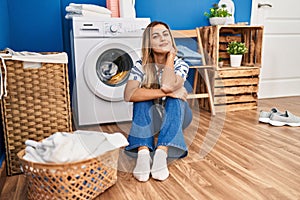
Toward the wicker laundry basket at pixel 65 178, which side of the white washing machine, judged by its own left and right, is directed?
front

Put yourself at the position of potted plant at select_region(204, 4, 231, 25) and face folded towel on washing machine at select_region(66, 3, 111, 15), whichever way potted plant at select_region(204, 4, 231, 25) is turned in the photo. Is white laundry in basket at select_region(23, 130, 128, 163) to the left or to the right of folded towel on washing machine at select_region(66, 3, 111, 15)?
left

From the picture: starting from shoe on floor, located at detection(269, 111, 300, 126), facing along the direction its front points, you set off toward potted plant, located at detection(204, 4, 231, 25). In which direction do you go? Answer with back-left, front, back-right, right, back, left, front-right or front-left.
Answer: back-left

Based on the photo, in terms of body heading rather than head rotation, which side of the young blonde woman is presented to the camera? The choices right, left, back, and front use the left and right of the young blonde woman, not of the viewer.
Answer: front

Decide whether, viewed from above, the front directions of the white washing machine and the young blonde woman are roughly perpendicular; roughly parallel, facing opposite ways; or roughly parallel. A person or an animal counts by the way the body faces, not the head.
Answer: roughly parallel

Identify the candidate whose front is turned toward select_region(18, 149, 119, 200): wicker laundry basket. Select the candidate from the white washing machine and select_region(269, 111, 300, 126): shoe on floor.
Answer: the white washing machine

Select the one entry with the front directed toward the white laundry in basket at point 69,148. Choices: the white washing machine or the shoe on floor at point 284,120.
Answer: the white washing machine

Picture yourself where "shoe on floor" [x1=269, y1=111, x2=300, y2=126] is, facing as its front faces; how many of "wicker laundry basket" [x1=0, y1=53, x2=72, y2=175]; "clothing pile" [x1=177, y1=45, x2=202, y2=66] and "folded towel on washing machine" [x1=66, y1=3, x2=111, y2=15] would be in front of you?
0

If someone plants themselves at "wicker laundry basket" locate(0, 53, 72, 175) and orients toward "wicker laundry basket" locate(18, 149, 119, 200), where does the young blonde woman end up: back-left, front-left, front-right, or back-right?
front-left

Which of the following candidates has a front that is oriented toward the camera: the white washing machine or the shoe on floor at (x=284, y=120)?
the white washing machine

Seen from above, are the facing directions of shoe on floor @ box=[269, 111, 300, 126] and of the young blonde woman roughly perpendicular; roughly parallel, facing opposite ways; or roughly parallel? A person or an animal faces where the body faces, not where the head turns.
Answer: roughly perpendicular

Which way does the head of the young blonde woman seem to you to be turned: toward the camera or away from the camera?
toward the camera

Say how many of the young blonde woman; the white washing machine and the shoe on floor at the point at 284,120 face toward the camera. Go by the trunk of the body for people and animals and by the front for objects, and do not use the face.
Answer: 2

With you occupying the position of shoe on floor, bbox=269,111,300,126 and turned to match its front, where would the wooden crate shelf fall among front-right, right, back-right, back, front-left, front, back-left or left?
back-left

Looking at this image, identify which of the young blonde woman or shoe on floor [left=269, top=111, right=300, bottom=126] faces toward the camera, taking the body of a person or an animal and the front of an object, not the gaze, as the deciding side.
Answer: the young blonde woman

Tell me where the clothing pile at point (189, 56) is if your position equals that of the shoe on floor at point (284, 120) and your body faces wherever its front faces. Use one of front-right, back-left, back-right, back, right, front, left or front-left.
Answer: back
